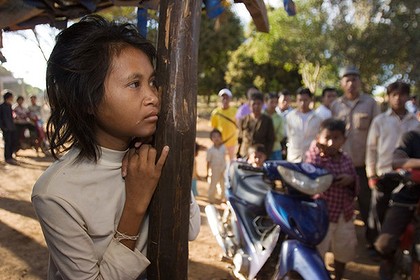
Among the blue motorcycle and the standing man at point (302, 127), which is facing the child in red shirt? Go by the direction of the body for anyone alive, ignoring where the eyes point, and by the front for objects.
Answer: the standing man

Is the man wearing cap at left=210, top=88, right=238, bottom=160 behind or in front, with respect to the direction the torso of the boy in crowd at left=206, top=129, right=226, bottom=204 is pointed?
behind

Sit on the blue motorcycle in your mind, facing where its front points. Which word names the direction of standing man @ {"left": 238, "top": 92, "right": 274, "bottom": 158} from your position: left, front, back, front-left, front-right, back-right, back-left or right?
back-left

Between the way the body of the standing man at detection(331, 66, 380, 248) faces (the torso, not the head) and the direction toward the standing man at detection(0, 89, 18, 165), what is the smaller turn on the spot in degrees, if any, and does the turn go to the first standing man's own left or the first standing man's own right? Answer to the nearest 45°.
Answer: approximately 90° to the first standing man's own right

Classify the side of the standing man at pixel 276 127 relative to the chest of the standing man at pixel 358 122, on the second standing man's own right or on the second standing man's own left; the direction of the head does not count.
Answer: on the second standing man's own right

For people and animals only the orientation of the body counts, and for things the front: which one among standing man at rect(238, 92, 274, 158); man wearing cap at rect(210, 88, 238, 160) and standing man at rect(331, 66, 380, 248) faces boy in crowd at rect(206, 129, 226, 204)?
the man wearing cap

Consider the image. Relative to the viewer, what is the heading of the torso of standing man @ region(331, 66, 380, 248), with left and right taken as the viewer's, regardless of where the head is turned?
facing the viewer

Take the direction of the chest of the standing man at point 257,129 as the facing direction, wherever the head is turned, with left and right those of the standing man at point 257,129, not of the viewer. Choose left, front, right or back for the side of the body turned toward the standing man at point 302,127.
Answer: left

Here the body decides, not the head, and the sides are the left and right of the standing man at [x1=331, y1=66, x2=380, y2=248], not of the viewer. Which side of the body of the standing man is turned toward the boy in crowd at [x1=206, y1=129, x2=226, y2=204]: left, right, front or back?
right

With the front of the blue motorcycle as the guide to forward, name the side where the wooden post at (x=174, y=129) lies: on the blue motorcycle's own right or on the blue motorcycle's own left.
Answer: on the blue motorcycle's own right

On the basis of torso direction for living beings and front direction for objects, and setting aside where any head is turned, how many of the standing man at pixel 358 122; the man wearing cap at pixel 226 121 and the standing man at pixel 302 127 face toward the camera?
3

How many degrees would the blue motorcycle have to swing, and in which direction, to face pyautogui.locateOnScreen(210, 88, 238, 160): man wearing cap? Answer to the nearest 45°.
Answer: approximately 135° to its left

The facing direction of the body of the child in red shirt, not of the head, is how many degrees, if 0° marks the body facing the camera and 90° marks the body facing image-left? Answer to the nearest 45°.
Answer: approximately 45°

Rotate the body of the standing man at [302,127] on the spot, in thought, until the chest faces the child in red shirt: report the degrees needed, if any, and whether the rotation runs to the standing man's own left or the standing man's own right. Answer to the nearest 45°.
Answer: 0° — they already face them

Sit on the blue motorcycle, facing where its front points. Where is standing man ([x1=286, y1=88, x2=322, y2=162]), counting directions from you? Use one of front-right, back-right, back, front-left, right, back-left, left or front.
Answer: back-left

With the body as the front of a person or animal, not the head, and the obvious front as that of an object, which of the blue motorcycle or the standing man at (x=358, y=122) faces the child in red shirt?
the standing man

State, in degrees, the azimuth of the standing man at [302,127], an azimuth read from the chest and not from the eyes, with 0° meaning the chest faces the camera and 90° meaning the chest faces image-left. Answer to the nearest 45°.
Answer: approximately 0°

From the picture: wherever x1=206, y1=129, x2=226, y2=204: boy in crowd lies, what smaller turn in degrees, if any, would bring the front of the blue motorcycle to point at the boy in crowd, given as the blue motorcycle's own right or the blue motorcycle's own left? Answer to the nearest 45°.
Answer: approximately 135° to the blue motorcycle's own left
